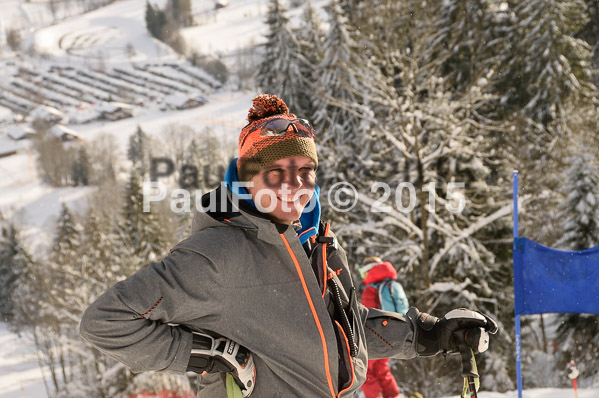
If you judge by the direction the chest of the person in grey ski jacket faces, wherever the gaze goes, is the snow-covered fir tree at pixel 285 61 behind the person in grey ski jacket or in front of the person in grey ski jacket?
behind

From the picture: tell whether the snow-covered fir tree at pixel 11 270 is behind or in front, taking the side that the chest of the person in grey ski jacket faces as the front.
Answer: behind

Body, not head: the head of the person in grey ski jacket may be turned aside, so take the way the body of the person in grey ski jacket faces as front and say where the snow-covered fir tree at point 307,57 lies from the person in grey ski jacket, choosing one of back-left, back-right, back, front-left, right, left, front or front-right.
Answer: back-left
